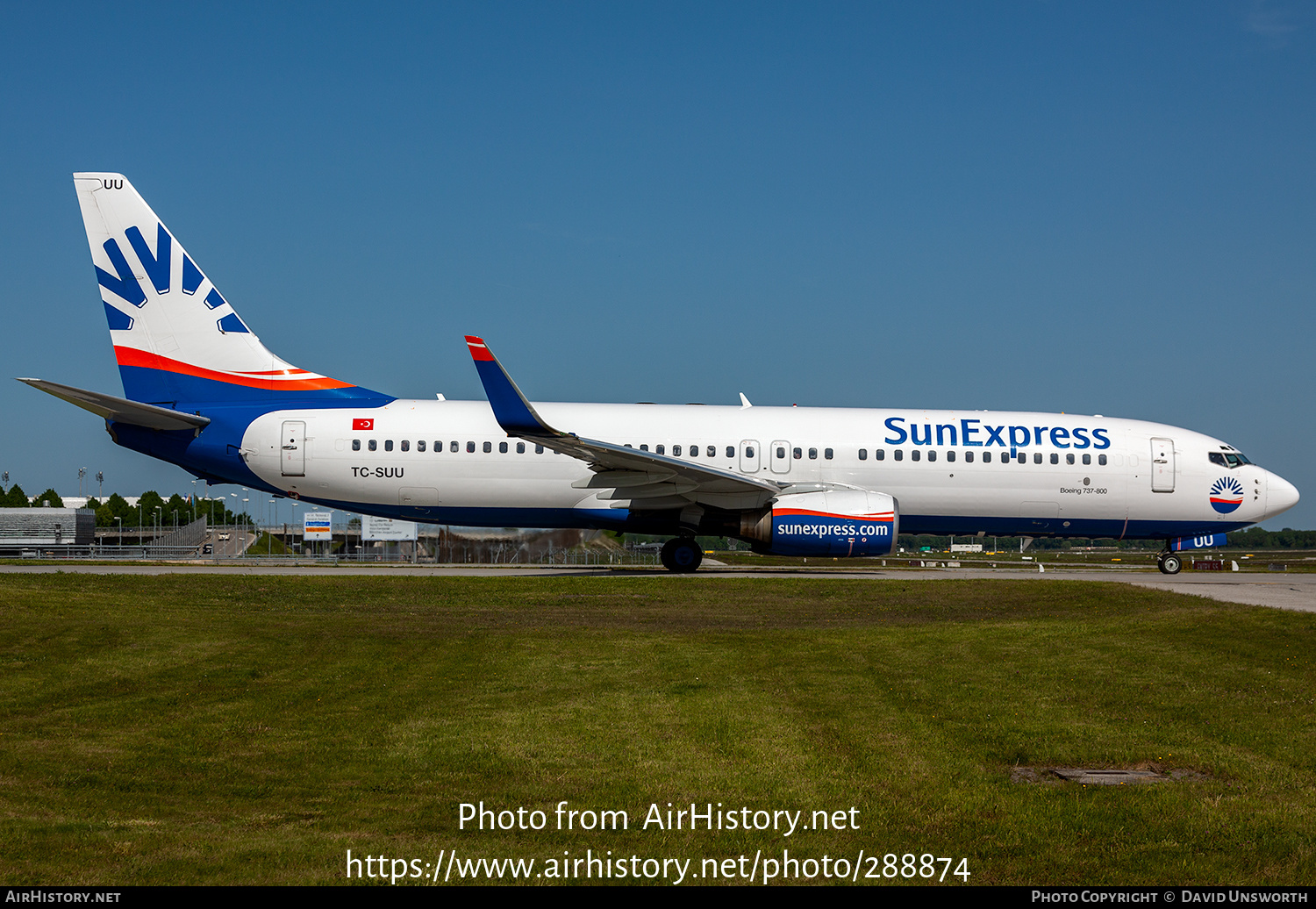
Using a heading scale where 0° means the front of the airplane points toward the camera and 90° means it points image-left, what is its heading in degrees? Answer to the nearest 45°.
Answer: approximately 270°
